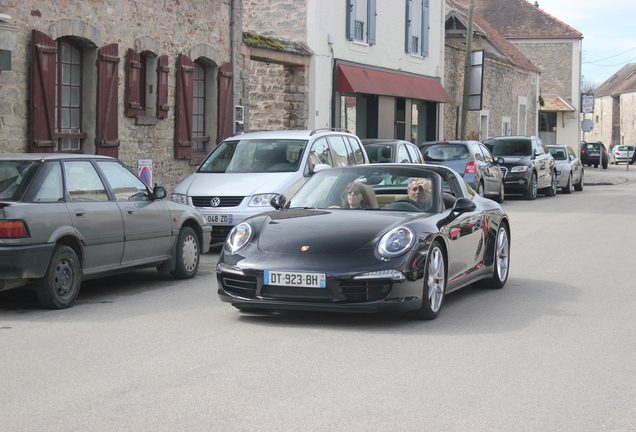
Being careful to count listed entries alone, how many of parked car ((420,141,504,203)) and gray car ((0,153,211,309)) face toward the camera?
0

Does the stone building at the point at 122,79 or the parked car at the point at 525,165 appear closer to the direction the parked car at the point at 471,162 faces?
the parked car

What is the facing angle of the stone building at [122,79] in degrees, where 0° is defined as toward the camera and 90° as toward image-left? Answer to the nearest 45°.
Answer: approximately 315°

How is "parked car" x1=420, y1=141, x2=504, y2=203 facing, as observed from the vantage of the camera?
facing away from the viewer and to the right of the viewer

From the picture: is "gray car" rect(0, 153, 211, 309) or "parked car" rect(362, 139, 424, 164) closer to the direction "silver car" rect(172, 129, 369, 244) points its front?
the gray car

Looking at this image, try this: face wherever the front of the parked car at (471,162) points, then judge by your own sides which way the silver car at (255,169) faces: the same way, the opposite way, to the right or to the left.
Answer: the opposite way

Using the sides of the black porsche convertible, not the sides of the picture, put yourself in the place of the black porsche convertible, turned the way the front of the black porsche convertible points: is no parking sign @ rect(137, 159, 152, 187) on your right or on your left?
on your right

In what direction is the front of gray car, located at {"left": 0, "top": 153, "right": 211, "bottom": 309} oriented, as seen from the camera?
facing away from the viewer and to the right of the viewer

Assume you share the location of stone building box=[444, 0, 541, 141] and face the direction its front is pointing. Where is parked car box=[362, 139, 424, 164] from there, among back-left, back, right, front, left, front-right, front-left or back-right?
front-right
